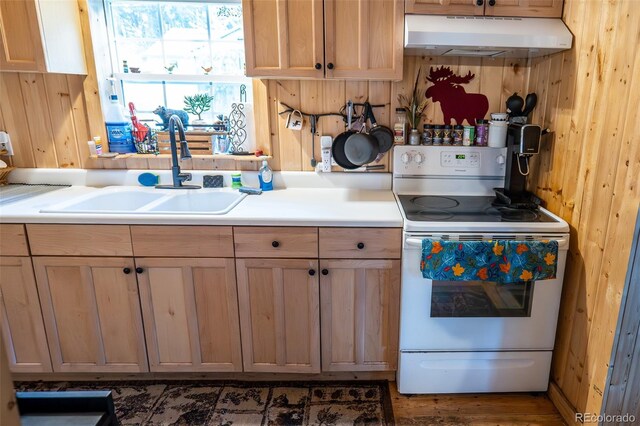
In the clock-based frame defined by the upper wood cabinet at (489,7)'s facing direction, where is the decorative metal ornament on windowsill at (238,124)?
The decorative metal ornament on windowsill is roughly at 3 o'clock from the upper wood cabinet.

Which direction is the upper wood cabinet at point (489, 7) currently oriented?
toward the camera

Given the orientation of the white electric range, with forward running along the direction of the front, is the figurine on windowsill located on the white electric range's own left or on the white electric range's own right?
on the white electric range's own right

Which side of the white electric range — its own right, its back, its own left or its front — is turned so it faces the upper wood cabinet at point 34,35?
right

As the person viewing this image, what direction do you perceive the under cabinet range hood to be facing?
facing the viewer

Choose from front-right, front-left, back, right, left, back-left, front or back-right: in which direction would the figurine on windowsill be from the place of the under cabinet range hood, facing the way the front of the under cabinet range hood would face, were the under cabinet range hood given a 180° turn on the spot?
left

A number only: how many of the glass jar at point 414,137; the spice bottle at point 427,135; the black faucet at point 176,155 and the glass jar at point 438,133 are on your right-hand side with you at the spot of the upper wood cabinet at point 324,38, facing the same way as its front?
1

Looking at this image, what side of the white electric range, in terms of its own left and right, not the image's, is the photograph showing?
front

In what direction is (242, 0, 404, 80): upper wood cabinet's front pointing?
toward the camera

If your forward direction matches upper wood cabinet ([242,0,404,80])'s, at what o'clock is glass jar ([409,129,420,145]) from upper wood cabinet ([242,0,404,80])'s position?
The glass jar is roughly at 8 o'clock from the upper wood cabinet.
